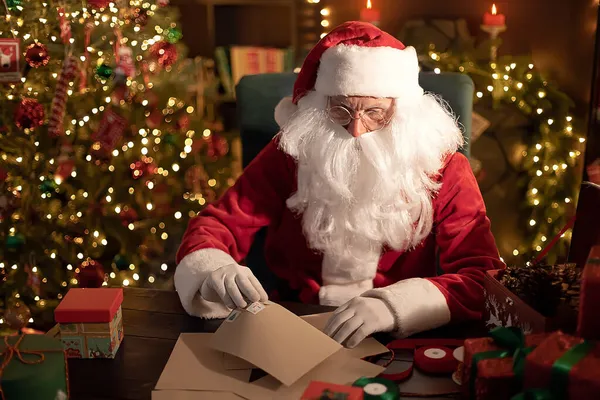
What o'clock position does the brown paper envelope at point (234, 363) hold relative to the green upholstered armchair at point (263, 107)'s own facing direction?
The brown paper envelope is roughly at 12 o'clock from the green upholstered armchair.

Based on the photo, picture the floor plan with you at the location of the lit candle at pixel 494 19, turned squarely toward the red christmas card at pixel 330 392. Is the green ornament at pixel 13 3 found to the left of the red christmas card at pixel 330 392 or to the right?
right

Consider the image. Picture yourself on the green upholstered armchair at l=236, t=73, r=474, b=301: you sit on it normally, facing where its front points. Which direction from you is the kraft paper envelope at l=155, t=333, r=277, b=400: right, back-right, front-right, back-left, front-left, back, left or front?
front

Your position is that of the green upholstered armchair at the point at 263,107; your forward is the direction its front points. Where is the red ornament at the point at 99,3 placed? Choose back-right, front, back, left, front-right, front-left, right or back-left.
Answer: back-right

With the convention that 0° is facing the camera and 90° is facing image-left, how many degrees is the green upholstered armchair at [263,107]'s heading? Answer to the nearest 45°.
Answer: approximately 0°

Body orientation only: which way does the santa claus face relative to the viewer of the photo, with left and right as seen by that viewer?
facing the viewer

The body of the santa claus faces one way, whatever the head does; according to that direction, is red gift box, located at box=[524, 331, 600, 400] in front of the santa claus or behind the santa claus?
in front

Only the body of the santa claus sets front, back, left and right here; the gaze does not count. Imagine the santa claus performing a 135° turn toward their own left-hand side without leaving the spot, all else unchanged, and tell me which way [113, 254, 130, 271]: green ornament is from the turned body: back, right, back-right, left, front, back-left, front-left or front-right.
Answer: left

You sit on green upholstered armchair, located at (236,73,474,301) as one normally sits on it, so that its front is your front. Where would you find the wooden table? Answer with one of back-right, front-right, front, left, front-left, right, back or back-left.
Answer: front

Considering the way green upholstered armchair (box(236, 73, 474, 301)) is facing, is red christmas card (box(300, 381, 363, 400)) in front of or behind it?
in front

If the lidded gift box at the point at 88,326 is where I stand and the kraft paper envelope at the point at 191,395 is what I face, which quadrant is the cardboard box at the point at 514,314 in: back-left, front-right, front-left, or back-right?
front-left

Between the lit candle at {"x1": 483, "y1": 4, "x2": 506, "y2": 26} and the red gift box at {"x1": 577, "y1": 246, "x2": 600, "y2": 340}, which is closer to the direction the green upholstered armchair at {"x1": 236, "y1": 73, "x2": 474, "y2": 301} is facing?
the red gift box

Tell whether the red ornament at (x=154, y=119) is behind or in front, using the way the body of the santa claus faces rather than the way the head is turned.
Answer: behind

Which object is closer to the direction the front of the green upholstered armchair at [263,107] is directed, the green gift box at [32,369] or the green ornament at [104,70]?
the green gift box
